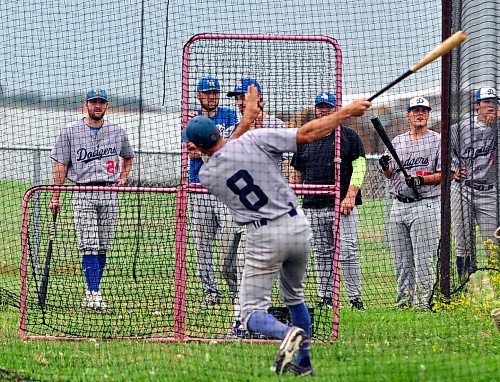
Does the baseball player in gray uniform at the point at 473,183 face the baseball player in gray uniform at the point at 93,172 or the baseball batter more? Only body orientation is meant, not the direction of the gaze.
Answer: the baseball batter

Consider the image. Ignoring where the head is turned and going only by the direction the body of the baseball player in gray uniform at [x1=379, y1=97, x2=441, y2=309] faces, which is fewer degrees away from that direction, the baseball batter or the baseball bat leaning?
the baseball batter

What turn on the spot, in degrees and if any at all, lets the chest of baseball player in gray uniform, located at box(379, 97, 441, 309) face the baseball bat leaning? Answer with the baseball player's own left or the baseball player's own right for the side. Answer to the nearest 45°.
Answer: approximately 45° to the baseball player's own right

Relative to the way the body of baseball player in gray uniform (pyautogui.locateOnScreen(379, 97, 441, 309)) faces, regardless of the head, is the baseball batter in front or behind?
in front

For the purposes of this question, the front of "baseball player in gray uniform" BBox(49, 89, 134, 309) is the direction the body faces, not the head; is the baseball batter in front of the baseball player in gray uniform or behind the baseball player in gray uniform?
in front

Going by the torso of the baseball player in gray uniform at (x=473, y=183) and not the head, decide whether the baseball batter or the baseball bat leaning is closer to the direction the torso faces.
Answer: the baseball batter

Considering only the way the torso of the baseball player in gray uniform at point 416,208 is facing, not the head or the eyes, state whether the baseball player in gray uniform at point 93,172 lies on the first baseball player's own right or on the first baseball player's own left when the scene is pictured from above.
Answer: on the first baseball player's own right

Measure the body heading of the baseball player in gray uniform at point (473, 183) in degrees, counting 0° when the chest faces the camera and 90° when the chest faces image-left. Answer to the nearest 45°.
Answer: approximately 0°

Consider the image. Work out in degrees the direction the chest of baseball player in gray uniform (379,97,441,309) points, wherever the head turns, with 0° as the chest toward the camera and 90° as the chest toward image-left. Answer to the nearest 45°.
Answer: approximately 0°

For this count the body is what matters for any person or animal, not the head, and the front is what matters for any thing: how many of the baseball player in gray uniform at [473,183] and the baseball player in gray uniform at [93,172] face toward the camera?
2

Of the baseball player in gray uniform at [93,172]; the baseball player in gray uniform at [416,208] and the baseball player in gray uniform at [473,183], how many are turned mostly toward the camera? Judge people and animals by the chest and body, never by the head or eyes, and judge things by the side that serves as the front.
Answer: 3

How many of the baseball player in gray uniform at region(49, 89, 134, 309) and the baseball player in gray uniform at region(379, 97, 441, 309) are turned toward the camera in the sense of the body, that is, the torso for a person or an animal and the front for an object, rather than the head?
2
